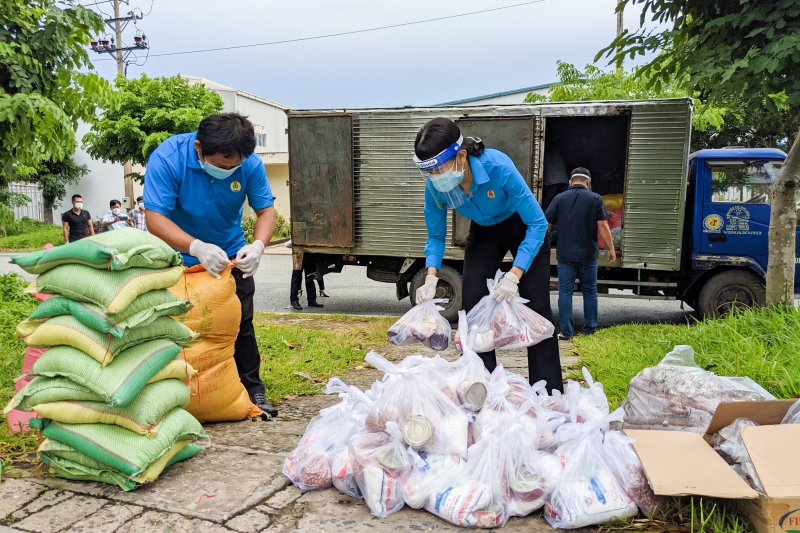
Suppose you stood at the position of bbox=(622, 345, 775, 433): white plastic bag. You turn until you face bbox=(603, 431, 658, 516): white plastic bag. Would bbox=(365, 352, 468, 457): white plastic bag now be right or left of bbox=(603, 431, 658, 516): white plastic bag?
right

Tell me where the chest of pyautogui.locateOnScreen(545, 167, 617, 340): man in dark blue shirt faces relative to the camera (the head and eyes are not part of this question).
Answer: away from the camera

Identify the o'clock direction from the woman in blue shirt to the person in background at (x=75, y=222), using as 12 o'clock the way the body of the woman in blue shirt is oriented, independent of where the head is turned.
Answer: The person in background is roughly at 3 o'clock from the woman in blue shirt.

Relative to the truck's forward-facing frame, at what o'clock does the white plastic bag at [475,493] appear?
The white plastic bag is roughly at 3 o'clock from the truck.

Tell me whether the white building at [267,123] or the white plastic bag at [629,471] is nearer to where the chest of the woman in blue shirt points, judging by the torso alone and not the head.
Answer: the white plastic bag

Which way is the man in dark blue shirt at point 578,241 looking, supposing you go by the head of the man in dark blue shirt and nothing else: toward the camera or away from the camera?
away from the camera

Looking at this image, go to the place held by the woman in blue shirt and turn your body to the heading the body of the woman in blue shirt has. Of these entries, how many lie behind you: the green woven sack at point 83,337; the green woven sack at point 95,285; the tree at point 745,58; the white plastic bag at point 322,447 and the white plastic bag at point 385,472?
1

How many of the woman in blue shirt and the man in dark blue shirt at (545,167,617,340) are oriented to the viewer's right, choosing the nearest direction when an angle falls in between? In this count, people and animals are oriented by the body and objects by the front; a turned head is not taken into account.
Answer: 0

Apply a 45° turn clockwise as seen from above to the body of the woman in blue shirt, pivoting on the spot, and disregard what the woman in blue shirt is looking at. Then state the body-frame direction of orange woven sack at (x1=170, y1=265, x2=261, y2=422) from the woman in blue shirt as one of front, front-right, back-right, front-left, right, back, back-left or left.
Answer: front

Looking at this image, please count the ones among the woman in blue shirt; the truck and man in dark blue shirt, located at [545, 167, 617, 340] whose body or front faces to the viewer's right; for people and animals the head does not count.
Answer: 1

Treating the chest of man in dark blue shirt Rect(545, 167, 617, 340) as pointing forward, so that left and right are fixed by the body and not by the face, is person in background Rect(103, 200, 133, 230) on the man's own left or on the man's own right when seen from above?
on the man's own left

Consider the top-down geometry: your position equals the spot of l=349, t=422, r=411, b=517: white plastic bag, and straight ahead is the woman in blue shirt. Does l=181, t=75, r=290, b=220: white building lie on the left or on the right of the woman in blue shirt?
left

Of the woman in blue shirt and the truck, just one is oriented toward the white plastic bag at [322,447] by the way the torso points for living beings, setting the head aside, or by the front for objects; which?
the woman in blue shirt

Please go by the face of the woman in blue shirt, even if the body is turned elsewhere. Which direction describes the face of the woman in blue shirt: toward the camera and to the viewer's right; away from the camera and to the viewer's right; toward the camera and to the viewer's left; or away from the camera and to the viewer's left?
toward the camera and to the viewer's left

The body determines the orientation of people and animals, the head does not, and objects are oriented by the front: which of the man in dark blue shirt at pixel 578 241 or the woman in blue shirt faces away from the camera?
the man in dark blue shirt

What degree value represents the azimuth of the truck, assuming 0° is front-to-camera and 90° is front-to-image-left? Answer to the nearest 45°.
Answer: approximately 270°

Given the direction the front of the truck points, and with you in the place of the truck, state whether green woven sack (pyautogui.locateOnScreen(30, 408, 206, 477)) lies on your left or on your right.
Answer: on your right

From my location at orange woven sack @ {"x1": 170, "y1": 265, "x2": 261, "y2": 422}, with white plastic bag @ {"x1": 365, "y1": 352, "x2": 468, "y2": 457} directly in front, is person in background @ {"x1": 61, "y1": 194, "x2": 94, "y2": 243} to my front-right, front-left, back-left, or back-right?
back-left
